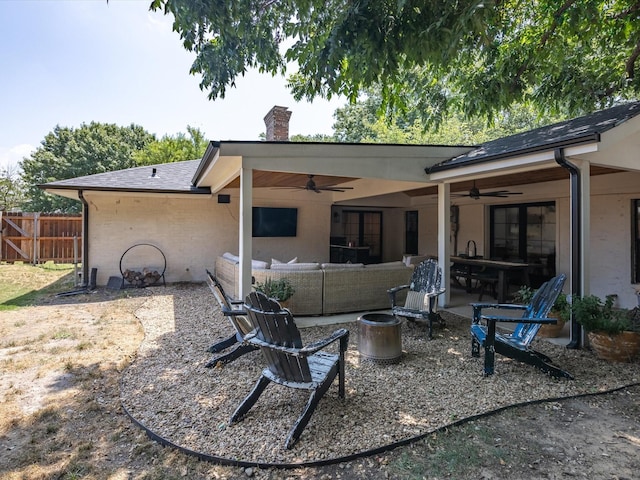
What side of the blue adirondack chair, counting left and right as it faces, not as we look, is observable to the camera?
left

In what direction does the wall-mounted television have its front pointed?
toward the camera

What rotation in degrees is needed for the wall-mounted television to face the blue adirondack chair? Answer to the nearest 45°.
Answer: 0° — it already faces it

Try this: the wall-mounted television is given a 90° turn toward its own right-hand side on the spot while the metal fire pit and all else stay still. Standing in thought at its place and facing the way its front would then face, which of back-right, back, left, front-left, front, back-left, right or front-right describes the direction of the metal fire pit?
left

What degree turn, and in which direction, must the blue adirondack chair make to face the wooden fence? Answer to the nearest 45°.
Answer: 0° — it already faces it

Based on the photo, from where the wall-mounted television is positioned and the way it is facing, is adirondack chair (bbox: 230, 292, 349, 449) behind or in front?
in front

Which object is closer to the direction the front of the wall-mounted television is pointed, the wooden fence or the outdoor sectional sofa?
the outdoor sectional sofa

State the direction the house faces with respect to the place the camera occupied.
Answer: facing away from the viewer
